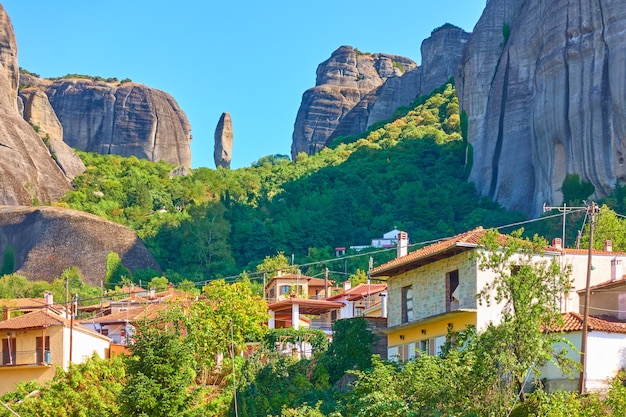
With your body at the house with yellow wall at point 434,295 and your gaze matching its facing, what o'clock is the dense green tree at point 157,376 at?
The dense green tree is roughly at 1 o'clock from the house with yellow wall.

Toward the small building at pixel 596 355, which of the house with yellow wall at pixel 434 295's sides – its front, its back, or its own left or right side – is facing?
left

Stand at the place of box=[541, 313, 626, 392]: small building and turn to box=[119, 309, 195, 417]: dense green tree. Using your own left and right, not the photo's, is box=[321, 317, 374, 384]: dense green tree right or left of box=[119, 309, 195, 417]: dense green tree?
right

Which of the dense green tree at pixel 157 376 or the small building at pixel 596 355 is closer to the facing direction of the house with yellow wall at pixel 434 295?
the dense green tree

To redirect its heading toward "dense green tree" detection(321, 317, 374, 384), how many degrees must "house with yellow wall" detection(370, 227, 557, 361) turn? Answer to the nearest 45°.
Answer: approximately 90° to its right

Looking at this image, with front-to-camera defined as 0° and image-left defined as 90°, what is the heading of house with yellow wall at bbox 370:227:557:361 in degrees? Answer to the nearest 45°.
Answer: approximately 45°
